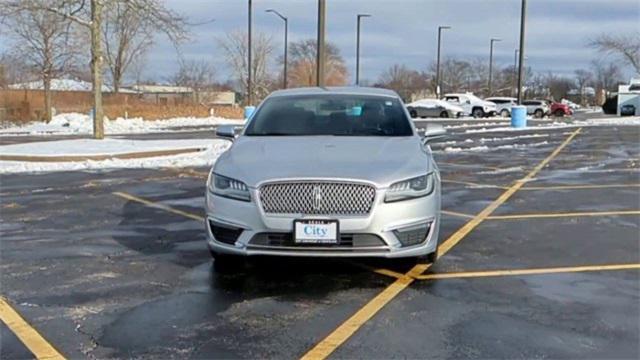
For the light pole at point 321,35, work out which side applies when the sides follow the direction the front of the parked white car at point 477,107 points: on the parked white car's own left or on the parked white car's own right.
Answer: on the parked white car's own right

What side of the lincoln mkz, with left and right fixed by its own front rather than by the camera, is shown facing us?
front

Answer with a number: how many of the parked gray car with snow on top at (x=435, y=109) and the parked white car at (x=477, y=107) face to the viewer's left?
0

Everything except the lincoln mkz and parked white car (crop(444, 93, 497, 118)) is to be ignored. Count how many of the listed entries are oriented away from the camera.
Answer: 0

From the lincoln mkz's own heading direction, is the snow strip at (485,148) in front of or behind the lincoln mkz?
behind

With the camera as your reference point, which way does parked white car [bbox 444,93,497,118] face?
facing the viewer and to the right of the viewer

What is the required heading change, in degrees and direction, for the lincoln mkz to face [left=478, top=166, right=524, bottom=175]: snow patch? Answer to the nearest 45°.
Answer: approximately 180°
